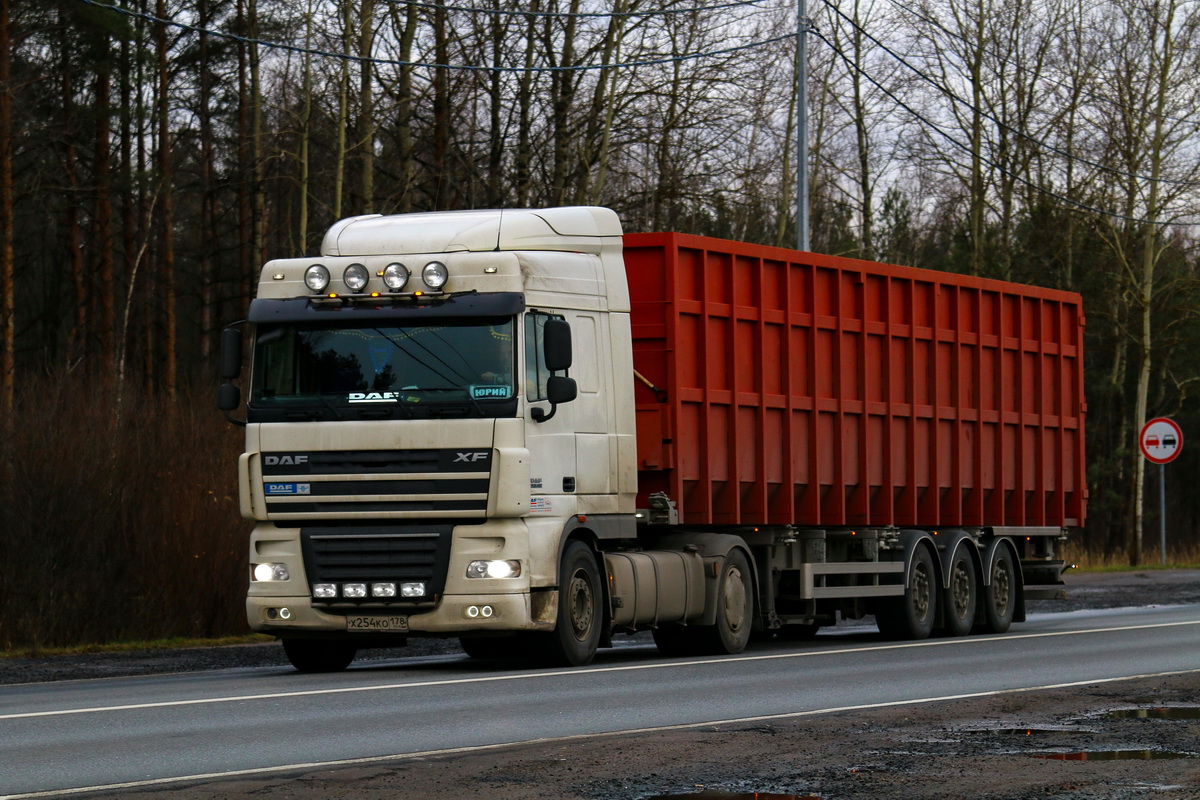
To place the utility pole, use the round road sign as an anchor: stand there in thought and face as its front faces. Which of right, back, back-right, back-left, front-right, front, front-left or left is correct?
front-right

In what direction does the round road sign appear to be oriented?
toward the camera
